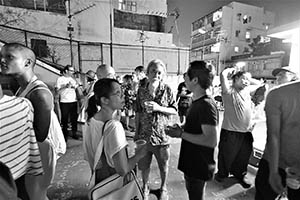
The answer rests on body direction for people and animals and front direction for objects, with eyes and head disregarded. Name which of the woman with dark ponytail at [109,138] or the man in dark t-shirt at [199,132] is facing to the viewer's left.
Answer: the man in dark t-shirt

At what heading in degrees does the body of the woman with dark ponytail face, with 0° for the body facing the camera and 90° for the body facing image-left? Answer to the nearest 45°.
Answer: approximately 225°

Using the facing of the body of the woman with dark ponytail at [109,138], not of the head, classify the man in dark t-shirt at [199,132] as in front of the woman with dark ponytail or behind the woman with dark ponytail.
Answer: in front

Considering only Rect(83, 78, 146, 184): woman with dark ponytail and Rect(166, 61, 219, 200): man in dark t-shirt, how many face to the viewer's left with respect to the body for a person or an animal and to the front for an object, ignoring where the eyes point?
1

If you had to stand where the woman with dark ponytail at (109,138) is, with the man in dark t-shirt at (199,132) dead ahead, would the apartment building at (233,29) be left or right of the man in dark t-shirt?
left

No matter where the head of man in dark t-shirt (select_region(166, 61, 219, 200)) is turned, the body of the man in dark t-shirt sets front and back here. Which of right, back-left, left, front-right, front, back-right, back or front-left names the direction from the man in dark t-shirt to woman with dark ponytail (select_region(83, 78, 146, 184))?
front-left

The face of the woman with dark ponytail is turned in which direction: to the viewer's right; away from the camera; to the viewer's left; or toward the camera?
to the viewer's right

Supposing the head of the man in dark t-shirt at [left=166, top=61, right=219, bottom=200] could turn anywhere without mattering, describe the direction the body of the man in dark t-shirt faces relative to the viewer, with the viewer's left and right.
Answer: facing to the left of the viewer

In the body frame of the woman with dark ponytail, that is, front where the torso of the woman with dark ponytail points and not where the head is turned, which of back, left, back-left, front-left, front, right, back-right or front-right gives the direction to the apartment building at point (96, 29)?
front-left
